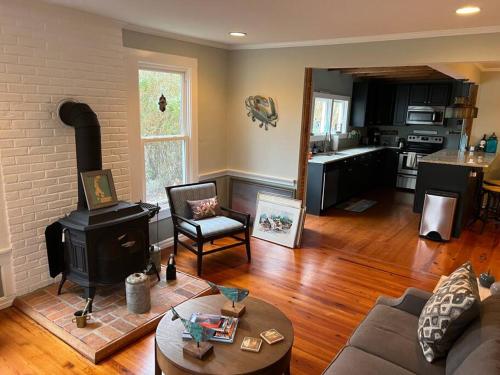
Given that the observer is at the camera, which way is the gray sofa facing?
facing to the left of the viewer

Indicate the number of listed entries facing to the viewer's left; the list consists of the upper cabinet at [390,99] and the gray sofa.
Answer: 1

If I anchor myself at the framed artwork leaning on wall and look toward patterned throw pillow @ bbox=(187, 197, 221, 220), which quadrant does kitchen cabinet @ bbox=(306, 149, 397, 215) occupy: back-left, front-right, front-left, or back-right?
back-right

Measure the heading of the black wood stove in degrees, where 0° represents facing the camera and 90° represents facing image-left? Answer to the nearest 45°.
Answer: approximately 315°

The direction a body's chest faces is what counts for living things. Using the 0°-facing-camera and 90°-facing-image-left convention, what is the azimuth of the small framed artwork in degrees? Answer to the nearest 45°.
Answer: approximately 315°

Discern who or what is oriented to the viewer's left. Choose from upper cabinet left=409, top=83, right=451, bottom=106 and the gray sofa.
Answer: the gray sofa

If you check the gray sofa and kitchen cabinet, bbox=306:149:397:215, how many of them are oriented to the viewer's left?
1

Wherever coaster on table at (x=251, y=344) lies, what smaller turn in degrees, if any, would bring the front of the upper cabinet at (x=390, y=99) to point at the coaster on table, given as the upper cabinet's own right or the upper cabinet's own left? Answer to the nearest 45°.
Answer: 0° — it already faces it

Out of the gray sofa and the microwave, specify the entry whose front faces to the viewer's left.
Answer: the gray sofa

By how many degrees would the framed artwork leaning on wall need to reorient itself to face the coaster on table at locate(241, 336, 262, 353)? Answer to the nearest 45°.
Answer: approximately 45° to its left
